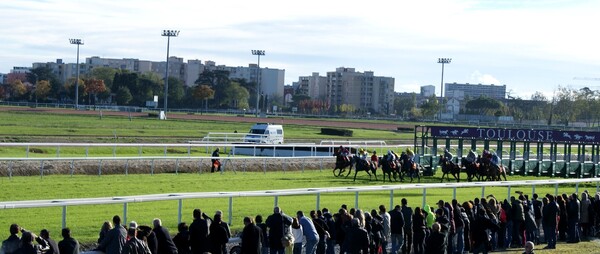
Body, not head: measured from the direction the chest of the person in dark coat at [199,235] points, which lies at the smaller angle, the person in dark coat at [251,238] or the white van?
the white van

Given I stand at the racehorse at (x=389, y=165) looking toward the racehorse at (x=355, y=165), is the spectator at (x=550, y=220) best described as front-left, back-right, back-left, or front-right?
back-left

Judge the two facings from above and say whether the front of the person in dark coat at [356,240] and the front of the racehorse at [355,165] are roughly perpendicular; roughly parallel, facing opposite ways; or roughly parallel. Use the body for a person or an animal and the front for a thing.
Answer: roughly perpendicular

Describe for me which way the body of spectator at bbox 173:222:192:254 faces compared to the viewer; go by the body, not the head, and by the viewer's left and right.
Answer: facing away from the viewer

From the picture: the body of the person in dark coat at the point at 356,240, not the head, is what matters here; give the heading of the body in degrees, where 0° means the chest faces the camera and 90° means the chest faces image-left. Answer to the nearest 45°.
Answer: approximately 180°

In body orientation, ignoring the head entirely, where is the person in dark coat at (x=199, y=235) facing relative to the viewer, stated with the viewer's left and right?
facing away from the viewer

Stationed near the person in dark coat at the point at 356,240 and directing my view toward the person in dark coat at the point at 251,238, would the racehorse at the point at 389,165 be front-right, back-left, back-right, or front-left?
back-right

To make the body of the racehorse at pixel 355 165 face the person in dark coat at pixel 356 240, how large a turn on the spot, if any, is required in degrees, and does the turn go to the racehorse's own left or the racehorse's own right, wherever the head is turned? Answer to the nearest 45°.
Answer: approximately 90° to the racehorse's own left

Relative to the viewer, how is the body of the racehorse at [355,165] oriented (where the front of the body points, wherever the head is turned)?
to the viewer's left

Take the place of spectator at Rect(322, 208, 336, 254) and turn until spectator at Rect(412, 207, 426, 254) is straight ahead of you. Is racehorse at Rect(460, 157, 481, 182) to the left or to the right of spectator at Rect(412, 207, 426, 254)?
left

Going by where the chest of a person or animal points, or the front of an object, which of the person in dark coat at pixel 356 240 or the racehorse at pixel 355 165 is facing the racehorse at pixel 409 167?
the person in dark coat
